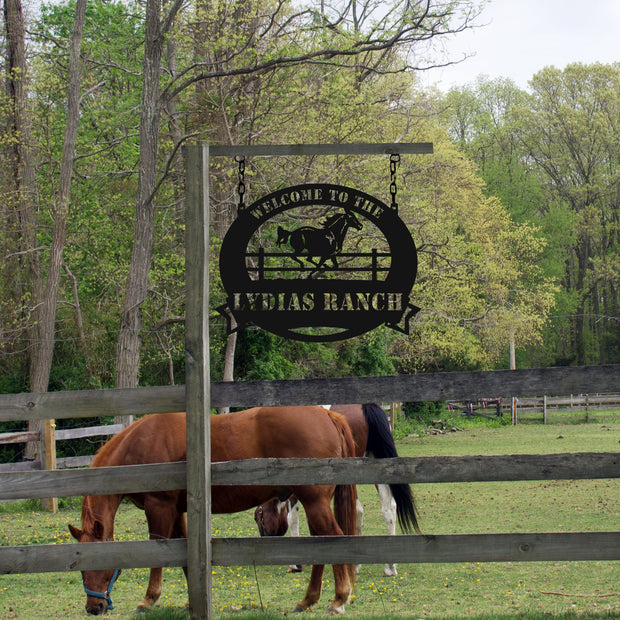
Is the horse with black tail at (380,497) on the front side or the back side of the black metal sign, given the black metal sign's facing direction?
on the back side

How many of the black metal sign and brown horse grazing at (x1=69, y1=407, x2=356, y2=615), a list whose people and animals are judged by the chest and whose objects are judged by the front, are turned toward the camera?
1

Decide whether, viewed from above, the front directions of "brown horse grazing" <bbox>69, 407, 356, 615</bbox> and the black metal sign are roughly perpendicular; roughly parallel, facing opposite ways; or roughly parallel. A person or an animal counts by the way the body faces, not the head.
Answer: roughly perpendicular

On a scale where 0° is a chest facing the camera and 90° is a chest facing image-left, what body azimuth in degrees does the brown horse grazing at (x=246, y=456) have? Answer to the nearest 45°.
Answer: approximately 90°

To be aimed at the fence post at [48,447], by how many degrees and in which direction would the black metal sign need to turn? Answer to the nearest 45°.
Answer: approximately 135° to its right

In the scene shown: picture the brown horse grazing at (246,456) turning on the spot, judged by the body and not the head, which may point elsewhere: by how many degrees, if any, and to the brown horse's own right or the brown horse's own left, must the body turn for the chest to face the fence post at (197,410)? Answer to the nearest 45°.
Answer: approximately 90° to the brown horse's own left

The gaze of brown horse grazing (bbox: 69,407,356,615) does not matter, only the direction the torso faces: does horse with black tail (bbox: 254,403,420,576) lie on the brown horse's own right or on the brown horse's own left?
on the brown horse's own right

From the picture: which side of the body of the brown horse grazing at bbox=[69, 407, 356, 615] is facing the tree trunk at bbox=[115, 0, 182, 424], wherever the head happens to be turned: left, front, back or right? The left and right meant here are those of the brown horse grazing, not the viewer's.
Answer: right

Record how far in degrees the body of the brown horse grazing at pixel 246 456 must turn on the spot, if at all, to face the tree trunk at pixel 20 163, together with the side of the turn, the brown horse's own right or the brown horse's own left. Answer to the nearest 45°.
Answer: approximately 90° to the brown horse's own right

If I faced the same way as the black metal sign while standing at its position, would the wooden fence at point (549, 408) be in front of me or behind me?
behind

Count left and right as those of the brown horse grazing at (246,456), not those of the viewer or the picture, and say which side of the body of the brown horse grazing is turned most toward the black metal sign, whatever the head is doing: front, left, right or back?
left
